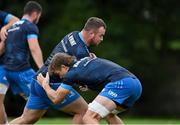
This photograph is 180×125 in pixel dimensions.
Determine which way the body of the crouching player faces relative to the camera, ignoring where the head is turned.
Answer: to the viewer's left
